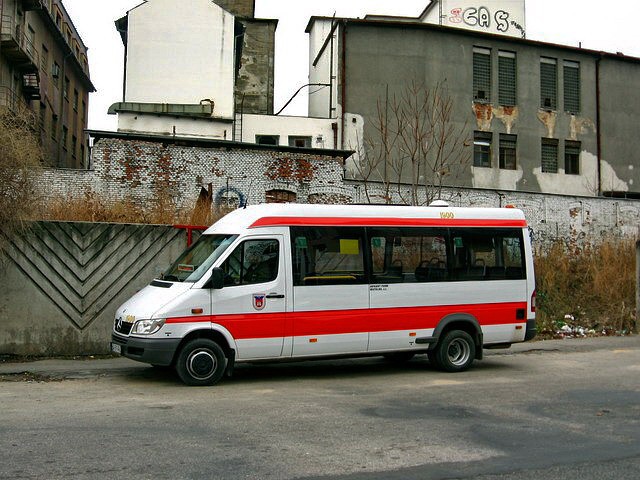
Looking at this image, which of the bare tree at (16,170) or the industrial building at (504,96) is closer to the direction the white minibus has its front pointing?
the bare tree

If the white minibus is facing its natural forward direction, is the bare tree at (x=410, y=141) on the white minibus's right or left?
on its right

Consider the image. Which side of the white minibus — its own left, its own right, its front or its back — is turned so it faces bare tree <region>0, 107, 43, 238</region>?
front

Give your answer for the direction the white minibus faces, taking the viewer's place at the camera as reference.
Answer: facing to the left of the viewer

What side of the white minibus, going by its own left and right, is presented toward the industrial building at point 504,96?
right

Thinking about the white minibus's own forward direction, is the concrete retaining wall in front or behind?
in front
